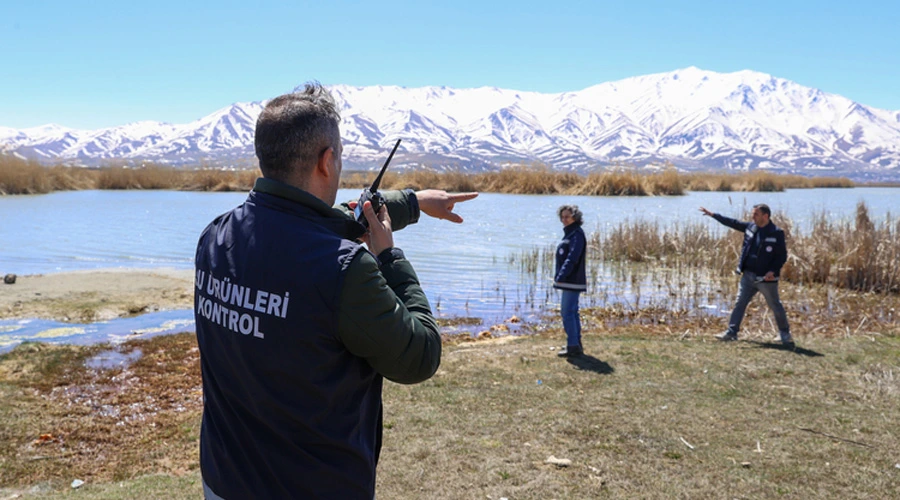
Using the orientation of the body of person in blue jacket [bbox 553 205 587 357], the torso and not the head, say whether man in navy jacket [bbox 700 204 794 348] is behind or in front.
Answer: behind

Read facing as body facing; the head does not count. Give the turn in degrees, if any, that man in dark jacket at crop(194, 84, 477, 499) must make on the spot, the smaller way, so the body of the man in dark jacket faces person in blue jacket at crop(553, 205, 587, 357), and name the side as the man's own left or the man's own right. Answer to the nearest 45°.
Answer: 0° — they already face them

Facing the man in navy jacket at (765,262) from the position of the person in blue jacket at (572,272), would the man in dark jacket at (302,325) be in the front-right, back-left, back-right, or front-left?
back-right

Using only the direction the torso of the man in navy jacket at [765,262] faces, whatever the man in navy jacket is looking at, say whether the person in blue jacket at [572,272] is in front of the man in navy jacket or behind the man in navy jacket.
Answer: in front

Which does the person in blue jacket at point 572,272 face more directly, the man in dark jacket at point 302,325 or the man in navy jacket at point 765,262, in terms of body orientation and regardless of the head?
the man in dark jacket

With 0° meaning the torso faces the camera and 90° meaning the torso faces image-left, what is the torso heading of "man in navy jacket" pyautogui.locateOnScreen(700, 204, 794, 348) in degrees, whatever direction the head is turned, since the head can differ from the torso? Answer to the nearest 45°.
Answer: approximately 45°

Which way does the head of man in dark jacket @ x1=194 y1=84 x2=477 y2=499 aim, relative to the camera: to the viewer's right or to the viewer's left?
to the viewer's right

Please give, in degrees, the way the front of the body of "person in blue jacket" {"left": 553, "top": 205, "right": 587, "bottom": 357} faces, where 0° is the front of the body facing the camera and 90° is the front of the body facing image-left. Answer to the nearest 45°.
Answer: approximately 90°

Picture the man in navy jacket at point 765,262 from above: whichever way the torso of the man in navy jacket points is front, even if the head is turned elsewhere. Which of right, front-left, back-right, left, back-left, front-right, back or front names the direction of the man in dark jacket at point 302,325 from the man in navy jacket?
front-left
